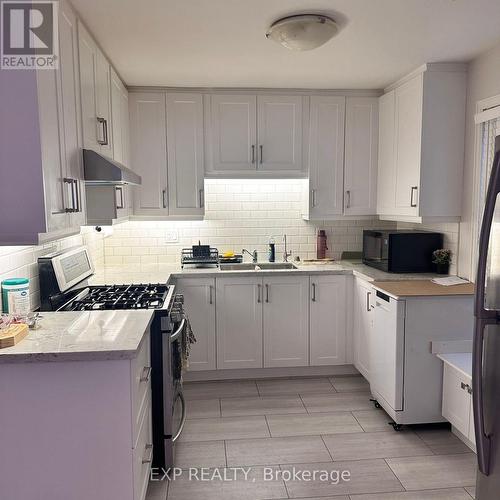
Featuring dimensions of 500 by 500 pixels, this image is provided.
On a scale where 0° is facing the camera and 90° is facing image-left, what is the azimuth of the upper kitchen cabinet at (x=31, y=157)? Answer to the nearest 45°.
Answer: approximately 315°

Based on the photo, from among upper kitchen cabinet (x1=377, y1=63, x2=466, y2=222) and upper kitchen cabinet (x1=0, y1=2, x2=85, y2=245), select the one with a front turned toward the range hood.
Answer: upper kitchen cabinet (x1=377, y1=63, x2=466, y2=222)

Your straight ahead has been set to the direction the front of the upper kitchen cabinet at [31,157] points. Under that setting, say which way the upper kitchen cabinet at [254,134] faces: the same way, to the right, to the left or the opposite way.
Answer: to the right

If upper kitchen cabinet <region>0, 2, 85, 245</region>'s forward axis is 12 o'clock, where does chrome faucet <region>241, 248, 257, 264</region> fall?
The chrome faucet is roughly at 9 o'clock from the upper kitchen cabinet.

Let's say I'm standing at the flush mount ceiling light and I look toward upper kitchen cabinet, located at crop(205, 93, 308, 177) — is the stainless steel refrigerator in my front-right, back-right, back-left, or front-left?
back-right

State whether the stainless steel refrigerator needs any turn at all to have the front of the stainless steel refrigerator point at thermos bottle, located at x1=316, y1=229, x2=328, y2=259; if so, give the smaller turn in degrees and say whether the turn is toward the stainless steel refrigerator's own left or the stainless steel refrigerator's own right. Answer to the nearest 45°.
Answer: approximately 90° to the stainless steel refrigerator's own right

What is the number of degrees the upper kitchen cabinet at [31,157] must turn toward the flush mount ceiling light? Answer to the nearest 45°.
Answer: approximately 45° to its left

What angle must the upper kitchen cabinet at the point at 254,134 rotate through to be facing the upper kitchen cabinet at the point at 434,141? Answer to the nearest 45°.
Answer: approximately 45° to its left
